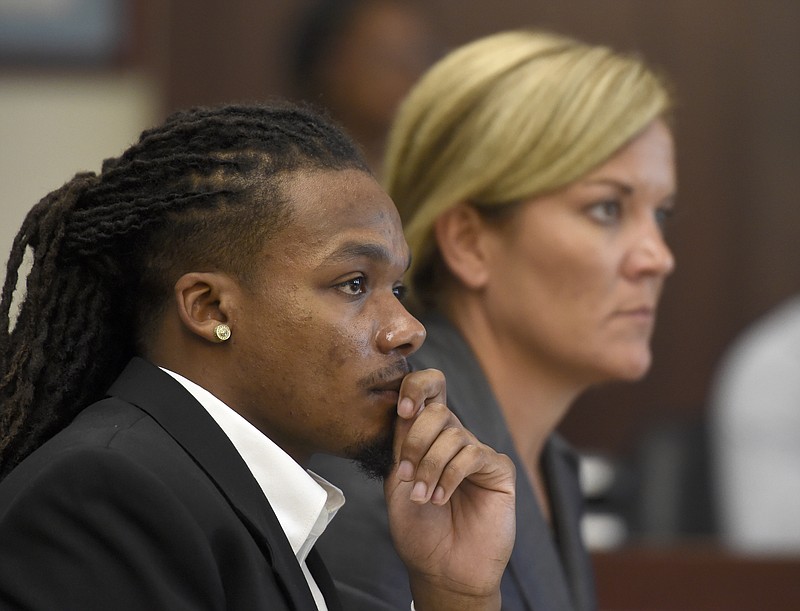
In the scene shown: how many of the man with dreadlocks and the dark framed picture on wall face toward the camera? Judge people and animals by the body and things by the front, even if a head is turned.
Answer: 1

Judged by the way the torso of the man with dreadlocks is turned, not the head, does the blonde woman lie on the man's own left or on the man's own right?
on the man's own left

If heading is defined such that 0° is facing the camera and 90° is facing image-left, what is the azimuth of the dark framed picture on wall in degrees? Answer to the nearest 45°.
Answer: approximately 0°

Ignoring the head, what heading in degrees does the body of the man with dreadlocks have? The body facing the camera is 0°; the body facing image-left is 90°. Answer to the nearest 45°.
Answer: approximately 270°

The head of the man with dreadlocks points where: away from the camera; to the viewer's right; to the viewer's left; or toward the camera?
to the viewer's right

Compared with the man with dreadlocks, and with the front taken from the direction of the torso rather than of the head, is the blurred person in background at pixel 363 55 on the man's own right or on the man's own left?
on the man's own left
